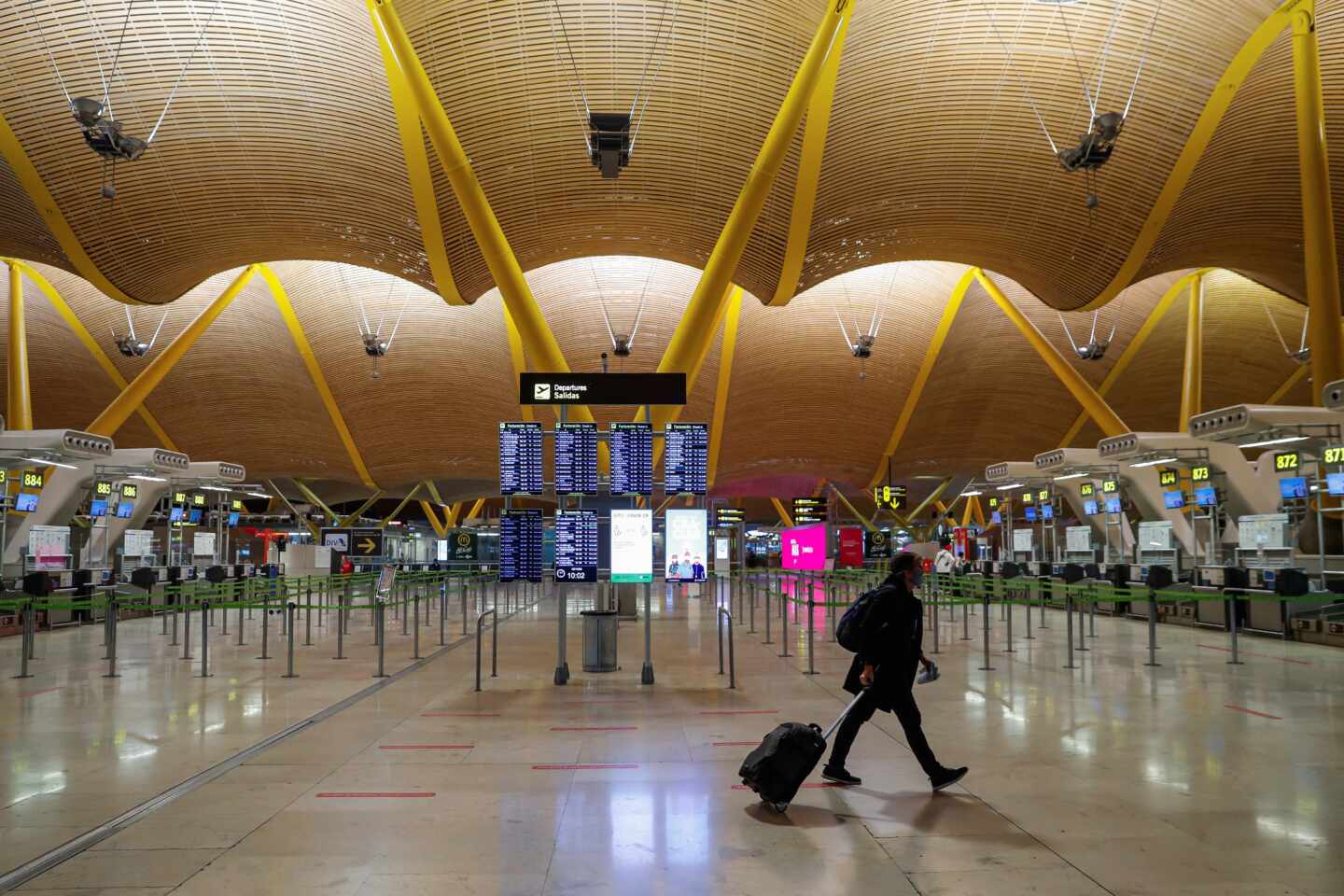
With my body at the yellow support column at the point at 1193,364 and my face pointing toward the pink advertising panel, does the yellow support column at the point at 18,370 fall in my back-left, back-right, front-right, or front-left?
front-left

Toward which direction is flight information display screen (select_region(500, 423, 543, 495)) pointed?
toward the camera

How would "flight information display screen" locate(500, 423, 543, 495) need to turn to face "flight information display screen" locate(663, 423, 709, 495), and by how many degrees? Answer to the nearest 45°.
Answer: approximately 90° to its left

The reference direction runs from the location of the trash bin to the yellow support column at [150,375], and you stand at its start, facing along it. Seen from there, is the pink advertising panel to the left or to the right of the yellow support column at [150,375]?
right

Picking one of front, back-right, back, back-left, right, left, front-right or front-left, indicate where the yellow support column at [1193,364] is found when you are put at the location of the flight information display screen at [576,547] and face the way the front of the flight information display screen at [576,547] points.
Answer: back-left

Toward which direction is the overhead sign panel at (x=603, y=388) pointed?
toward the camera

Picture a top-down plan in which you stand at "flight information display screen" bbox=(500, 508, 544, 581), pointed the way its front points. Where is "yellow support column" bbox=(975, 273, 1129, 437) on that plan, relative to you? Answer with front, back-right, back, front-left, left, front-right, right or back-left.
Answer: back-left

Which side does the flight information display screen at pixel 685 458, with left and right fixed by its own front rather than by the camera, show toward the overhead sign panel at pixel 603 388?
right

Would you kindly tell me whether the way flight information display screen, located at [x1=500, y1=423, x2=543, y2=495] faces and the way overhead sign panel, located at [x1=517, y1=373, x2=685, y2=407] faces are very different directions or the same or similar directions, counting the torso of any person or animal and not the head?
same or similar directions

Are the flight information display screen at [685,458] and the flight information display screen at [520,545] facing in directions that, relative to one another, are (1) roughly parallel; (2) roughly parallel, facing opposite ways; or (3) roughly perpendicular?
roughly parallel

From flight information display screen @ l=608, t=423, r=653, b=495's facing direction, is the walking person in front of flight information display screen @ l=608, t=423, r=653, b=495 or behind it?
in front

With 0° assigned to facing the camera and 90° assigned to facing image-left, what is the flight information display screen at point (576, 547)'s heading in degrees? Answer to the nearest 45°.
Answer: approximately 0°

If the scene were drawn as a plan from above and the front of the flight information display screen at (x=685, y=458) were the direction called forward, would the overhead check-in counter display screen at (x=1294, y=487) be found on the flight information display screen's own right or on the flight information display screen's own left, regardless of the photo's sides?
on the flight information display screen's own left

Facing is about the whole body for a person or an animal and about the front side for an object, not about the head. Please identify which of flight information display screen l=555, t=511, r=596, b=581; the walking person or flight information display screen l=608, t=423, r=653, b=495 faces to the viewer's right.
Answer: the walking person

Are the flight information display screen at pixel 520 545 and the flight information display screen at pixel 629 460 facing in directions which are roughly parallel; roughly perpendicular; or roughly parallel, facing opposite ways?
roughly parallel

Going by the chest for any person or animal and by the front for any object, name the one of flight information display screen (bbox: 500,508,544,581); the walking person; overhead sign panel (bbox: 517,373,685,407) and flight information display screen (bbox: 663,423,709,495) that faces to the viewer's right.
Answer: the walking person

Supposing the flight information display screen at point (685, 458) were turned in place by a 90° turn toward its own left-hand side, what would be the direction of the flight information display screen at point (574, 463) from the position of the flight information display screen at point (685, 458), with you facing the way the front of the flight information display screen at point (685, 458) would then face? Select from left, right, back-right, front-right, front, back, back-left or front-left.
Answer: back

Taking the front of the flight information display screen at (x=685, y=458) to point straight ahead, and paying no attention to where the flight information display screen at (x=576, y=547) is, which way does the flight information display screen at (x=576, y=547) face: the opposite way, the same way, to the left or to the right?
the same way

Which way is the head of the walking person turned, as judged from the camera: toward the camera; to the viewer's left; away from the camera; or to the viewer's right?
to the viewer's right

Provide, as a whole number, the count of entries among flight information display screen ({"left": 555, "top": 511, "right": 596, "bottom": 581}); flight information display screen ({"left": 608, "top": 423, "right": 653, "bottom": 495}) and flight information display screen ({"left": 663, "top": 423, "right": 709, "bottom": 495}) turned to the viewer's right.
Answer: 0
